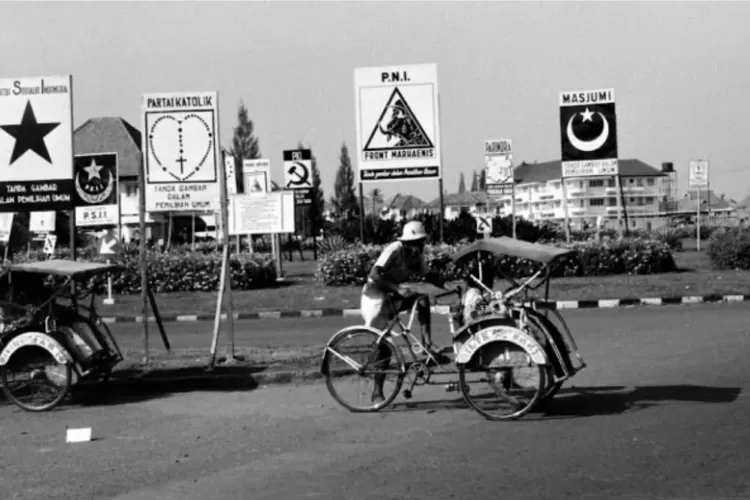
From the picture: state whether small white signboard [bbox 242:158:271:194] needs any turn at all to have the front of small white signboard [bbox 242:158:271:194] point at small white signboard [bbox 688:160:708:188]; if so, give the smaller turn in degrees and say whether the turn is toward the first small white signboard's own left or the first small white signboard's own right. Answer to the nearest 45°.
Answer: approximately 90° to the first small white signboard's own left

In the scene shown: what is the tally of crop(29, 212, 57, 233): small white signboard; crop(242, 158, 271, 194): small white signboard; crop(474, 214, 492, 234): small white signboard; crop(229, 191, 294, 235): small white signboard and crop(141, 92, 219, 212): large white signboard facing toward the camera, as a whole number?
5

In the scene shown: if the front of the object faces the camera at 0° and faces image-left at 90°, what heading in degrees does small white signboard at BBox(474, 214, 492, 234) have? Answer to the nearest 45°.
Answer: approximately 0°

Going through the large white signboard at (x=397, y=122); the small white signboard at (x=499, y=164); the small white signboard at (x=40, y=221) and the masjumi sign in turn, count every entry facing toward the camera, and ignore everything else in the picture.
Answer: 4

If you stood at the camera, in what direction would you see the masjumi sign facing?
facing the viewer

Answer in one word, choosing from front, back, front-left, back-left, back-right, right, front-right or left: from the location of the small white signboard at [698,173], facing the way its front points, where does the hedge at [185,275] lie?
front-right

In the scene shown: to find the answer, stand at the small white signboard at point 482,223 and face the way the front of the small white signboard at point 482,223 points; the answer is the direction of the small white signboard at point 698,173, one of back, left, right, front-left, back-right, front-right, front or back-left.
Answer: back-left

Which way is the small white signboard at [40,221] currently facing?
toward the camera

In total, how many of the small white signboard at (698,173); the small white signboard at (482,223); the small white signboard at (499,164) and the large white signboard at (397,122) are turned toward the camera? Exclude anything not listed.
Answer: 4

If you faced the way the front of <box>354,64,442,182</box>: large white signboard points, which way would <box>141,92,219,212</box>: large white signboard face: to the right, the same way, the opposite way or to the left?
the same way

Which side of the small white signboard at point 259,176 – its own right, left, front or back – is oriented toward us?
front

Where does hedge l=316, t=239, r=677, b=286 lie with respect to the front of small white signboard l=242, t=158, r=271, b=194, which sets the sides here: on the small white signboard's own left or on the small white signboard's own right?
on the small white signboard's own left

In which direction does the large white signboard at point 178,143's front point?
toward the camera

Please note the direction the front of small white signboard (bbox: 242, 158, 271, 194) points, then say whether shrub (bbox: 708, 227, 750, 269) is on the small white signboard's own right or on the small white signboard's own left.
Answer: on the small white signboard's own left
